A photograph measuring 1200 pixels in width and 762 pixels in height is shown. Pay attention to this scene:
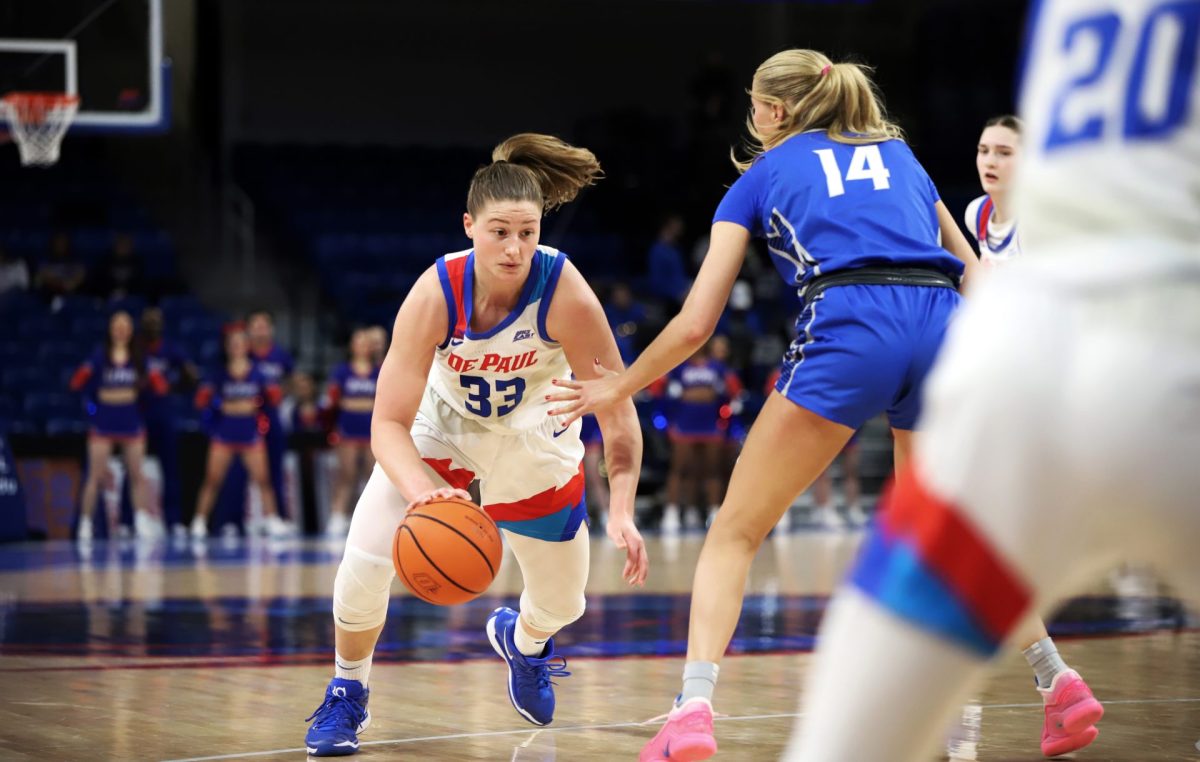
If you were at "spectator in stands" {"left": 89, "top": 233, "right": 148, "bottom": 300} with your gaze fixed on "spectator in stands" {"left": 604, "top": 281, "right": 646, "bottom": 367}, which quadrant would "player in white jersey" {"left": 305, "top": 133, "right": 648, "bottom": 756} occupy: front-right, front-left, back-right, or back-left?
front-right

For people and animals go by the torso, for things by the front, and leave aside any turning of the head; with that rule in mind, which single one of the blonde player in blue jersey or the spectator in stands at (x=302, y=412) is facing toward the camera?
the spectator in stands

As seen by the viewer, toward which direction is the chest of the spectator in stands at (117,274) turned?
toward the camera

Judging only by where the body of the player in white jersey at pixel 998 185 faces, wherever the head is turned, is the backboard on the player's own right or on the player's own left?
on the player's own right

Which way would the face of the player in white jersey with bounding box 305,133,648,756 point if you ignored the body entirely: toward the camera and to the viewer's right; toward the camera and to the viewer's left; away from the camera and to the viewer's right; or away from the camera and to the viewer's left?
toward the camera and to the viewer's right

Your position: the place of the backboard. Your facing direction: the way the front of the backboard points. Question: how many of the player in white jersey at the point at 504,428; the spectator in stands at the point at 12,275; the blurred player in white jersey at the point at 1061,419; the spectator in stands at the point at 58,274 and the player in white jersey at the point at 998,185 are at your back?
2

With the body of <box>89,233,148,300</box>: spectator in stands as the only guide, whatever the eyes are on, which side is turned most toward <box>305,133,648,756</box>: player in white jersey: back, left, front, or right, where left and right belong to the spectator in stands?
front

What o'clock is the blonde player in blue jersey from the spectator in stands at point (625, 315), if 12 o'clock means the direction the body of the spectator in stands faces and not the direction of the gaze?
The blonde player in blue jersey is roughly at 12 o'clock from the spectator in stands.

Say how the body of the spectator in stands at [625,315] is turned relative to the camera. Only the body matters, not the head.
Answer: toward the camera

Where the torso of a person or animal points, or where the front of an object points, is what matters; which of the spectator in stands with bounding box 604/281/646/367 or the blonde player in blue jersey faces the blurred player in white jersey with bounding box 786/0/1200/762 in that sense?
the spectator in stands
